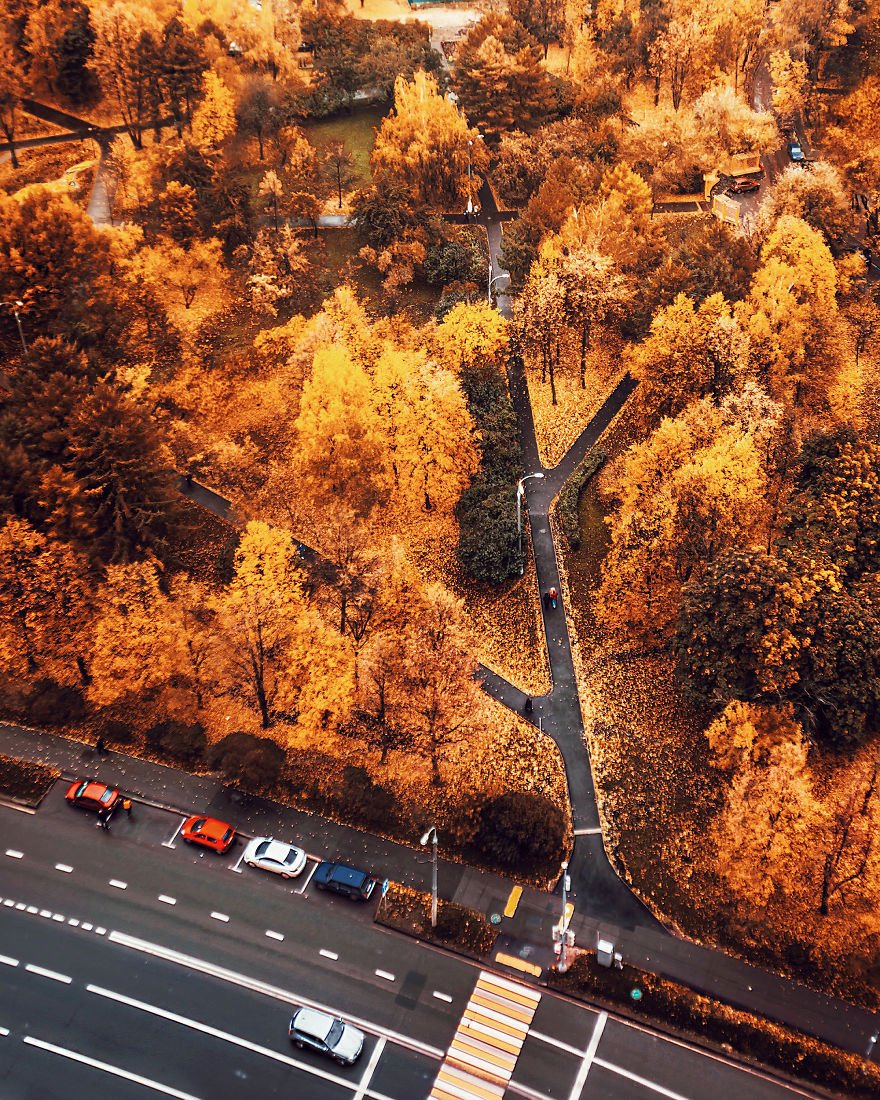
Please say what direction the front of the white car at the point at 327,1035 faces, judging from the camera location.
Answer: facing the viewer and to the right of the viewer

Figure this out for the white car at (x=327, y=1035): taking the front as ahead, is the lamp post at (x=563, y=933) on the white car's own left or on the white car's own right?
on the white car's own left
